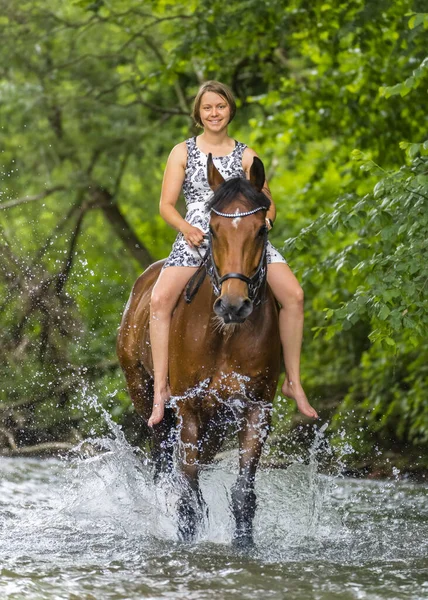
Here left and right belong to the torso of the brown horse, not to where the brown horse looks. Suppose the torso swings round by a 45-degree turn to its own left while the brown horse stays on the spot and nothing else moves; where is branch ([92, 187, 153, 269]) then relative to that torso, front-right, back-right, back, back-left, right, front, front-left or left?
back-left

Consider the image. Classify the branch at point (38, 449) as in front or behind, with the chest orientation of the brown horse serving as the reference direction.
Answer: behind

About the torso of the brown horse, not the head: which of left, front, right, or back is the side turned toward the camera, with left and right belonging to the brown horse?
front

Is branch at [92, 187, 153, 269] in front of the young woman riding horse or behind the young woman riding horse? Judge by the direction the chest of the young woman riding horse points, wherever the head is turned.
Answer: behind

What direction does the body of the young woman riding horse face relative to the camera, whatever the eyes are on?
toward the camera

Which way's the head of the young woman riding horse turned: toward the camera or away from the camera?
toward the camera
